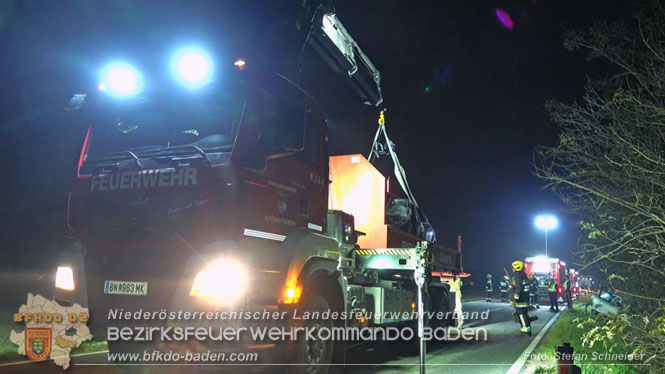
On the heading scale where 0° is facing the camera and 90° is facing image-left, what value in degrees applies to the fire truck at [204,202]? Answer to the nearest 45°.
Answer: approximately 45°

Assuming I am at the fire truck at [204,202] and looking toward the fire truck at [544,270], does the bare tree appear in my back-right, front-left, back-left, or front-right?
front-right

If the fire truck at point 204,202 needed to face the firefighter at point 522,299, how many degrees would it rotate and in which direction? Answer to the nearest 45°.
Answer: approximately 180°

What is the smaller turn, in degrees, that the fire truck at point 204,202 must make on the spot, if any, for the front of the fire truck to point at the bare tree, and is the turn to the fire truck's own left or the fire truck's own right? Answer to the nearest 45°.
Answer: approximately 135° to the fire truck's own left

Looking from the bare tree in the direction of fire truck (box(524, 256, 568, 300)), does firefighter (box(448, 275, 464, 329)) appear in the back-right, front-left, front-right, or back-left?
front-left

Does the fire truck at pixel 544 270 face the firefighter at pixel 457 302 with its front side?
no

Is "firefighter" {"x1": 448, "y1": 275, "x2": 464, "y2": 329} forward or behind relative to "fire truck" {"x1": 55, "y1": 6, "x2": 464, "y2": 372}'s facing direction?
behind
